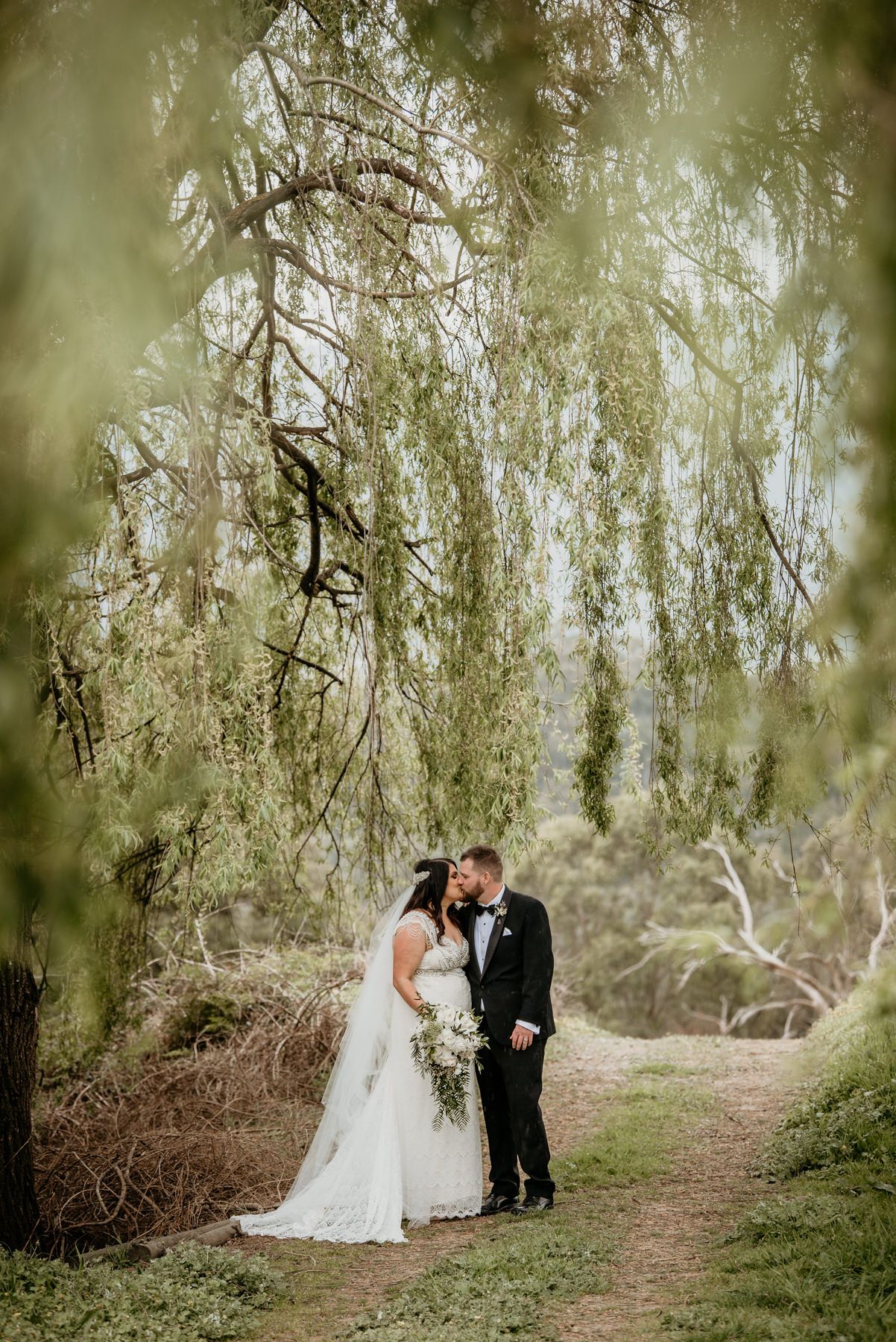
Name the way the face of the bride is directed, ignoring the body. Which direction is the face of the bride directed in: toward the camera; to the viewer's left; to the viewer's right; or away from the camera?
to the viewer's right

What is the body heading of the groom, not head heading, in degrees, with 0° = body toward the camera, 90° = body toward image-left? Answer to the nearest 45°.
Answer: approximately 45°

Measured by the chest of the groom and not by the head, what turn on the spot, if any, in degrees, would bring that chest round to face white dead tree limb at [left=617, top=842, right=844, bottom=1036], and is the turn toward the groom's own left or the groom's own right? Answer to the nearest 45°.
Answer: approximately 135° to the groom's own right

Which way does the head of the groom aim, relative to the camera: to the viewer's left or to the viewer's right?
to the viewer's left
